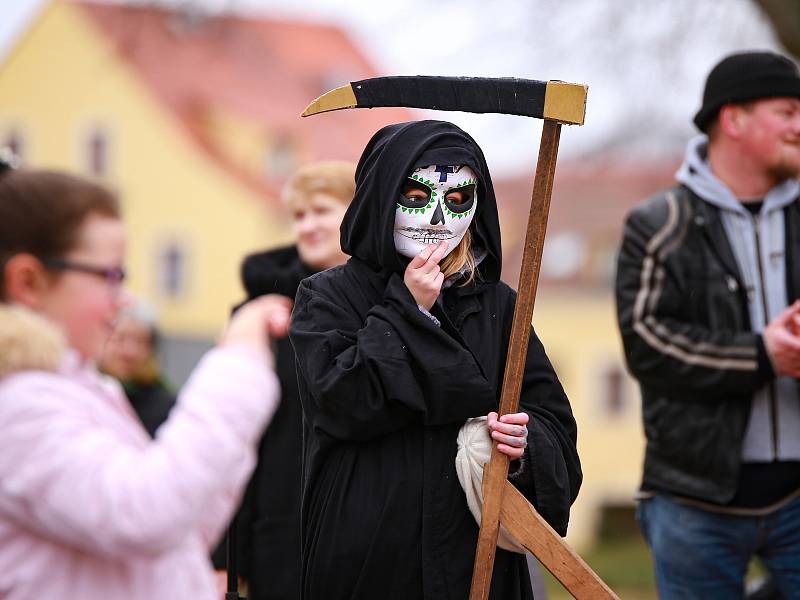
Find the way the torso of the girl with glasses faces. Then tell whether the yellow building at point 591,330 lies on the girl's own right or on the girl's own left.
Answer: on the girl's own left

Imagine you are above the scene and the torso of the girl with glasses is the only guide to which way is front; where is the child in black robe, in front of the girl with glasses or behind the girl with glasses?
in front

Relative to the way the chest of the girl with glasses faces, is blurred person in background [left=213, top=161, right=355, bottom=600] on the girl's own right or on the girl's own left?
on the girl's own left

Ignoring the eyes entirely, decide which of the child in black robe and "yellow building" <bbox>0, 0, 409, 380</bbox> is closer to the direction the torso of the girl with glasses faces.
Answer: the child in black robe

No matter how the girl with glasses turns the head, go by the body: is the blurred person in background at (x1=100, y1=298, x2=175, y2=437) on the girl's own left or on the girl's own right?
on the girl's own left

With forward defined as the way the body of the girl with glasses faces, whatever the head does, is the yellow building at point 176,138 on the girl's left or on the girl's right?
on the girl's left

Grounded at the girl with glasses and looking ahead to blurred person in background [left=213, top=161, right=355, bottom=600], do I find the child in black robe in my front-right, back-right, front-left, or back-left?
front-right

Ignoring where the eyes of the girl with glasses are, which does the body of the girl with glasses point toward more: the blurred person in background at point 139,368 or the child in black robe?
the child in black robe

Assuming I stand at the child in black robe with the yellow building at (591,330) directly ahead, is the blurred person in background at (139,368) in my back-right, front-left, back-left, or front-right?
front-left

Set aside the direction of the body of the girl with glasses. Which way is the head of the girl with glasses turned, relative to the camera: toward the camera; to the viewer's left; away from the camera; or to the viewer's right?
to the viewer's right

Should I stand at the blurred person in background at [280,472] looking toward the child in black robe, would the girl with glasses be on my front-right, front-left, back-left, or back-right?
front-right

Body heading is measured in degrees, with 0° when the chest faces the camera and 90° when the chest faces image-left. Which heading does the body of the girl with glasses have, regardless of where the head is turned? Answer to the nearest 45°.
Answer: approximately 270°
